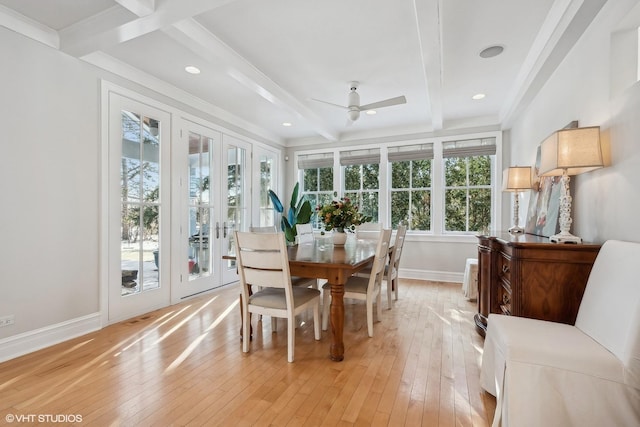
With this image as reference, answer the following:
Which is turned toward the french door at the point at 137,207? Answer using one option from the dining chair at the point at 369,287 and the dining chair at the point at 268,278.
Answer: the dining chair at the point at 369,287

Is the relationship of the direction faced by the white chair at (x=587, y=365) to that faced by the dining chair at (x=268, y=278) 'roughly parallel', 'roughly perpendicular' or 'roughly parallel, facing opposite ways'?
roughly perpendicular

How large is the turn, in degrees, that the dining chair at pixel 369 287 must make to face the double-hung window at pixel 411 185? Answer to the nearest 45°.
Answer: approximately 90° to its right

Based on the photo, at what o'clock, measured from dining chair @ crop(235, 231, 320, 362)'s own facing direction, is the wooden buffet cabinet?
The wooden buffet cabinet is roughly at 2 o'clock from the dining chair.

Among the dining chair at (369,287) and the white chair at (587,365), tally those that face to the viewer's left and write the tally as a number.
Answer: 2

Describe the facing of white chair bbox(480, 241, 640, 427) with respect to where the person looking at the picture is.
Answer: facing to the left of the viewer

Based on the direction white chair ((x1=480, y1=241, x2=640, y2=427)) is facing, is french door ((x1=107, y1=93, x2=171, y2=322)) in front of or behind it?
in front

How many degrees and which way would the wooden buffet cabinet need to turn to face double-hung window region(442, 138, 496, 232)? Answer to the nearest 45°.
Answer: approximately 90° to its right

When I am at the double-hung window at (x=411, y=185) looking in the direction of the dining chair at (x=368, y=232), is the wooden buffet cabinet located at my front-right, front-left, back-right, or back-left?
front-left

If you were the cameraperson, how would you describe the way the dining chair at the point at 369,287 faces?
facing to the left of the viewer

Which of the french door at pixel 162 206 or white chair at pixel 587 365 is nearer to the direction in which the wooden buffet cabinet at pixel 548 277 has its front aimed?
the french door

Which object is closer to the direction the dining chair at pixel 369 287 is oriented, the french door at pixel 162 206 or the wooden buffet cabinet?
the french door

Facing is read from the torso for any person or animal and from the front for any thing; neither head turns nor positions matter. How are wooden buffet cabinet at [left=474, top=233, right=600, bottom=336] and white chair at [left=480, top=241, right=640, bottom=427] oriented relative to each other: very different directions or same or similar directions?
same or similar directions

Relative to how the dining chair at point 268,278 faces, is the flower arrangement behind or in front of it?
in front

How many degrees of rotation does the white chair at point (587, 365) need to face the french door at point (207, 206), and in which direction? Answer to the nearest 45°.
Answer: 0° — it already faces it

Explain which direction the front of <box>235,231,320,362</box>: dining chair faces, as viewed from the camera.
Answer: facing away from the viewer and to the right of the viewer

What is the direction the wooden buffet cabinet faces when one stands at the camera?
facing to the left of the viewer
